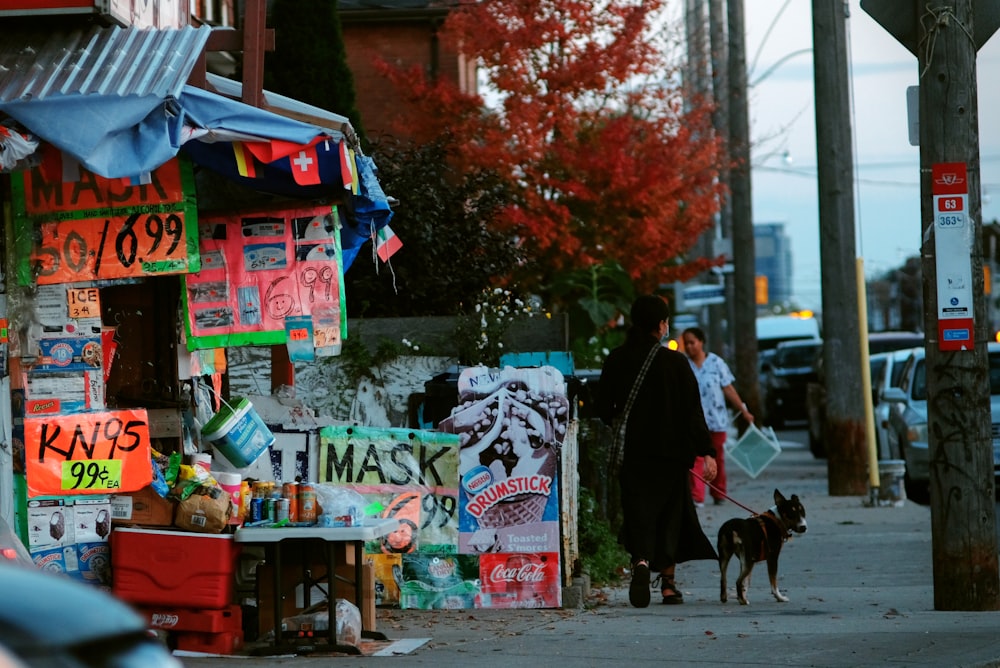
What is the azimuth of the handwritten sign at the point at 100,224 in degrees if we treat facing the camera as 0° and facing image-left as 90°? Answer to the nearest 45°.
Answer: approximately 0°

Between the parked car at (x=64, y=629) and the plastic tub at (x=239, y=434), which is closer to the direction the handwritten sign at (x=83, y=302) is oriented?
the parked car

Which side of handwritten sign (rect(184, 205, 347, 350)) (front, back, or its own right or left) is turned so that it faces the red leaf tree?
back

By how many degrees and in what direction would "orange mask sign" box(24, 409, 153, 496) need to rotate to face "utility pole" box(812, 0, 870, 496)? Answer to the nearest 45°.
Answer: approximately 135° to its left

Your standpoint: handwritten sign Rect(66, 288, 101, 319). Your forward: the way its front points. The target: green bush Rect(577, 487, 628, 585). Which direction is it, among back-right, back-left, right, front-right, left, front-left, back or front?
back-left
